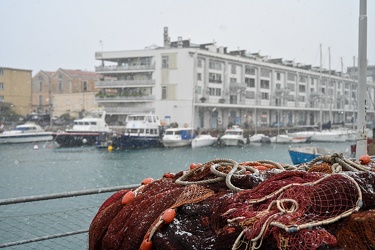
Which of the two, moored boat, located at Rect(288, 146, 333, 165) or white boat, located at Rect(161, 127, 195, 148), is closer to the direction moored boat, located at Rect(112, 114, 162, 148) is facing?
the moored boat

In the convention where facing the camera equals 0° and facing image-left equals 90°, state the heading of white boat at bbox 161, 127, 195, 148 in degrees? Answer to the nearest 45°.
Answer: approximately 45°

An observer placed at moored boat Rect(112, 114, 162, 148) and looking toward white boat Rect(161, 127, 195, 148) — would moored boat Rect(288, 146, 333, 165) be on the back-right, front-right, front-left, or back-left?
front-right

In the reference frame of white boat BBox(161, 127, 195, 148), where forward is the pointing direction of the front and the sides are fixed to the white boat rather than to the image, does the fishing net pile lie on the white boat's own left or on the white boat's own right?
on the white boat's own left

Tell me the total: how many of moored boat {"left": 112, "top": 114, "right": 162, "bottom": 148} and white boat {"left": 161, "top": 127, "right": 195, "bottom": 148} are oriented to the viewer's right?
0

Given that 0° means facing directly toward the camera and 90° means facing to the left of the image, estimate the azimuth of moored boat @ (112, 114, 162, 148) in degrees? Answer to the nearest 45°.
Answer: approximately 45°

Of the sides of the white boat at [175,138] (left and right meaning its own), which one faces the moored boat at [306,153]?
left

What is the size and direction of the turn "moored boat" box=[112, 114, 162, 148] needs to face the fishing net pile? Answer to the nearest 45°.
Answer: approximately 45° to its left

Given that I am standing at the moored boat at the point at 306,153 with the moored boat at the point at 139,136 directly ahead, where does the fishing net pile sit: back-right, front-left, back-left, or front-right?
back-left

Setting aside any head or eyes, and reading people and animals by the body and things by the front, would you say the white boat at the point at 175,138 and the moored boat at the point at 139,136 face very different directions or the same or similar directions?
same or similar directions
